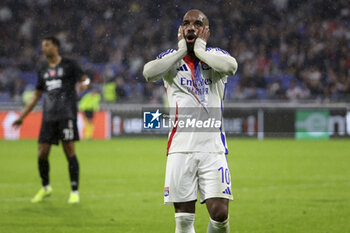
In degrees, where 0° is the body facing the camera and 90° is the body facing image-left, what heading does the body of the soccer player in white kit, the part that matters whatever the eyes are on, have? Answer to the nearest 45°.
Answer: approximately 0°

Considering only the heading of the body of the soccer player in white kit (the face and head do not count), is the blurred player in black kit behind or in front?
behind
